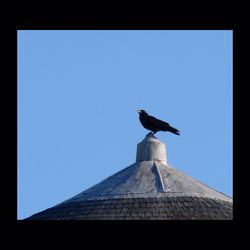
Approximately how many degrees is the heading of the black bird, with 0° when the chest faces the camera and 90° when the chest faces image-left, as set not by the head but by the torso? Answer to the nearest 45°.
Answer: approximately 90°
